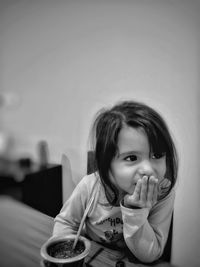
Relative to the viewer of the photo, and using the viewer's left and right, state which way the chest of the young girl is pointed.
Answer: facing the viewer
